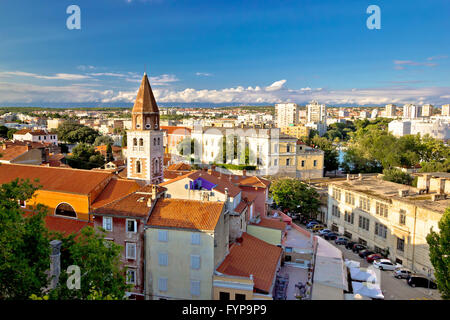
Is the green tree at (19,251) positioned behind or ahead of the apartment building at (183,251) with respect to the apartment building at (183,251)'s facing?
ahead

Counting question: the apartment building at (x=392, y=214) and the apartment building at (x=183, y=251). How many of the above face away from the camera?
0

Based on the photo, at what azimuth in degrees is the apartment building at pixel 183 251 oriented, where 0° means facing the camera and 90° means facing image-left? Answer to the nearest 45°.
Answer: approximately 0°

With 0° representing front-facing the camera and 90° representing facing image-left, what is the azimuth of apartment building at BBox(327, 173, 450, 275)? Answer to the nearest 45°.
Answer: approximately 45°

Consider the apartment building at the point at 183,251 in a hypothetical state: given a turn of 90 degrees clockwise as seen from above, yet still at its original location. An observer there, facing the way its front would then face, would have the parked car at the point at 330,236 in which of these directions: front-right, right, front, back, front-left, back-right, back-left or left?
back-right

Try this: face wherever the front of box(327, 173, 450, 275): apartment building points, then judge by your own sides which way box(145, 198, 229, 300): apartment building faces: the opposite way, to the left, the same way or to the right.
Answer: to the left

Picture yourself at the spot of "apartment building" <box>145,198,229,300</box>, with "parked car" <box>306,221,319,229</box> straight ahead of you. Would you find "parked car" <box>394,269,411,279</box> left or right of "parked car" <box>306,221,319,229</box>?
right

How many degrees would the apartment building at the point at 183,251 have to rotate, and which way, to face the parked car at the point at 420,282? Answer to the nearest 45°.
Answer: approximately 90° to its left

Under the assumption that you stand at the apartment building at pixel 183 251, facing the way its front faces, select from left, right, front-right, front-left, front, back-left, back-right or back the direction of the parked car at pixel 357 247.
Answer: back-left

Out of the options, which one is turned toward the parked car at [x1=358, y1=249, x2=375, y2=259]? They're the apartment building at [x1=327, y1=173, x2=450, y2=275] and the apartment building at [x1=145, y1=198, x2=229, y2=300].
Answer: the apartment building at [x1=327, y1=173, x2=450, y2=275]

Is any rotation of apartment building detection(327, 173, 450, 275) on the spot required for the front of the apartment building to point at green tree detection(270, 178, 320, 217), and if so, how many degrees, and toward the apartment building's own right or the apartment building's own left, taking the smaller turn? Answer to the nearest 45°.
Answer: approximately 90° to the apartment building's own right

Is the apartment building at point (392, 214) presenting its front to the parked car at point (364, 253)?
yes
